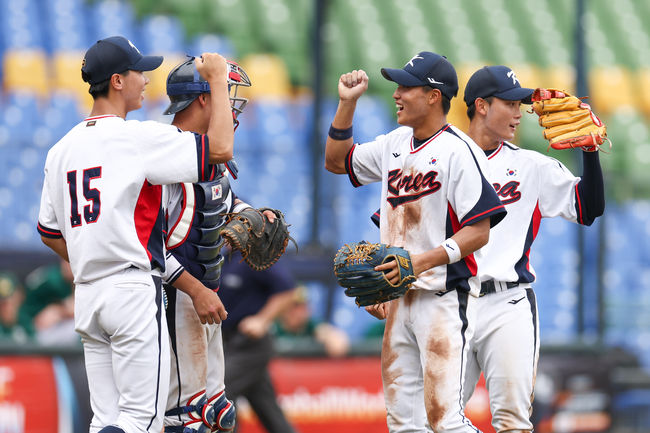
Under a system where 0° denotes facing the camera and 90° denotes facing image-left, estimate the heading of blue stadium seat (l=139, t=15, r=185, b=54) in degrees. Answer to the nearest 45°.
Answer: approximately 0°

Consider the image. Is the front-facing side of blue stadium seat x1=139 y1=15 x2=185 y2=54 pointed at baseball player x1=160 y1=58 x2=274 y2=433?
yes

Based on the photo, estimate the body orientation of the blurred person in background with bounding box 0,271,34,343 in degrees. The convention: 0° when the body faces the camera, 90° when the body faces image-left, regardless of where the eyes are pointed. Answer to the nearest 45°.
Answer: approximately 0°

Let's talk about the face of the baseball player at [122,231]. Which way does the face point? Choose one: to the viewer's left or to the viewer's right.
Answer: to the viewer's right

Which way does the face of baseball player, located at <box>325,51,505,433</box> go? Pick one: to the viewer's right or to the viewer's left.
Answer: to the viewer's left

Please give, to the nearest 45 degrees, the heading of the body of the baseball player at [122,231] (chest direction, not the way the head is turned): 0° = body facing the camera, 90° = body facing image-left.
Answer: approximately 225°

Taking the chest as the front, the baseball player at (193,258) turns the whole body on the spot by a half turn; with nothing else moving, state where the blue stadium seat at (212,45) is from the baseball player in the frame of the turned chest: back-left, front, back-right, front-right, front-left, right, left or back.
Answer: front-right

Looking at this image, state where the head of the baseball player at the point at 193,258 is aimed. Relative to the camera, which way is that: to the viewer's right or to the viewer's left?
to the viewer's right

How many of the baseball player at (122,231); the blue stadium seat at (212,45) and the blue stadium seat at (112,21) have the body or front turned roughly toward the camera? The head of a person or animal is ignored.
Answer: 2
